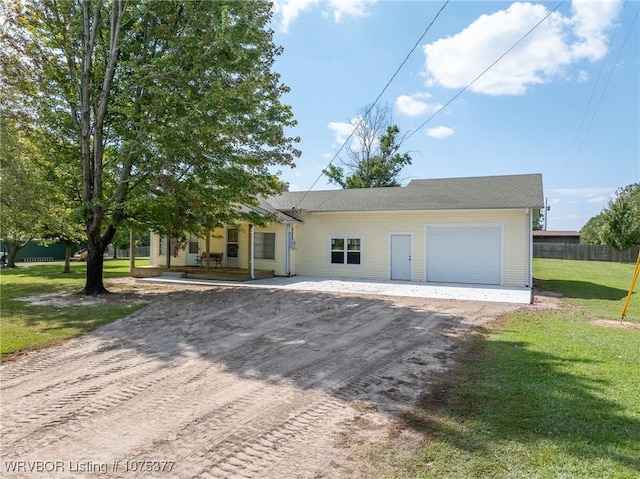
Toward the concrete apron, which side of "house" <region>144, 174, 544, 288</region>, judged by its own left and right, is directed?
front

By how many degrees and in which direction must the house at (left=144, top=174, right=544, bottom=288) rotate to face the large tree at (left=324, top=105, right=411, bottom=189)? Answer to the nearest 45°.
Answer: approximately 180°

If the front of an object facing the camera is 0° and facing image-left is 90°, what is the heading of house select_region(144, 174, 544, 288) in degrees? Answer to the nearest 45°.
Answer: approximately 0°

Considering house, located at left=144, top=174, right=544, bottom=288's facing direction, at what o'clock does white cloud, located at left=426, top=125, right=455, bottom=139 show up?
The white cloud is roughly at 7 o'clock from the house.

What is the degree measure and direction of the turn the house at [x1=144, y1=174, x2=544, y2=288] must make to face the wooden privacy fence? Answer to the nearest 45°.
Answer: approximately 135° to its left
